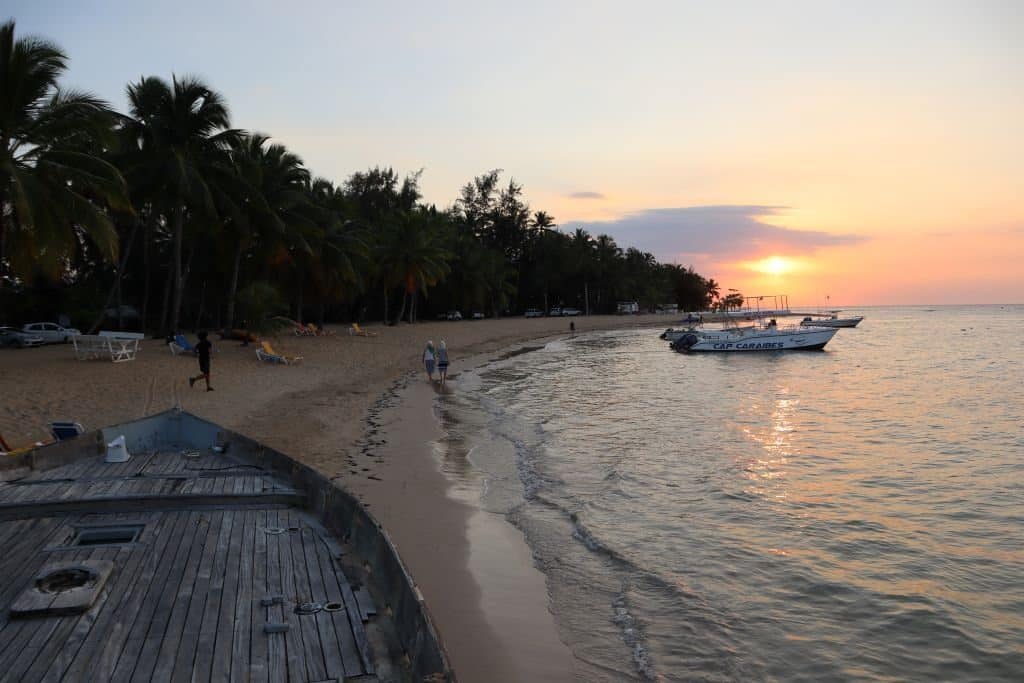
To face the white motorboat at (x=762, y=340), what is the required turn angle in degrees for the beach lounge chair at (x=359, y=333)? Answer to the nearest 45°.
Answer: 0° — it already faces it

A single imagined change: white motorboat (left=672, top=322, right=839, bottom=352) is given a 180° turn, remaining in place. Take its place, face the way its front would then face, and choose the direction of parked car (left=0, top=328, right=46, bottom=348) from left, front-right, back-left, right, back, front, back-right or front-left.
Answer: front-left

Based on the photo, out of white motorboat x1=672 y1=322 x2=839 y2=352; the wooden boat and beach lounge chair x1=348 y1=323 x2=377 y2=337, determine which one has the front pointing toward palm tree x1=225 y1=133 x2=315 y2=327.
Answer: the wooden boat

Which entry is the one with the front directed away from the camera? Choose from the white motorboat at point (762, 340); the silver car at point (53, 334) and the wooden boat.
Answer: the wooden boat

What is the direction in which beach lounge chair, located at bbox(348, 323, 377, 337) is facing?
to the viewer's right

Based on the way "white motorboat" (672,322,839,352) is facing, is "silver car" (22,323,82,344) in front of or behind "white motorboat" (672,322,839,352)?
behind

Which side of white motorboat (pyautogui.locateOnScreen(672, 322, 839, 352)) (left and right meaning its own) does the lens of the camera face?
right

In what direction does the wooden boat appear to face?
away from the camera

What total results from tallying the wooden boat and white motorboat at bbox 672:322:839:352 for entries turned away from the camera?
1
